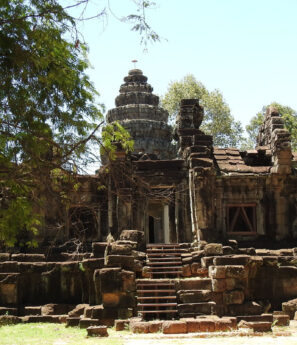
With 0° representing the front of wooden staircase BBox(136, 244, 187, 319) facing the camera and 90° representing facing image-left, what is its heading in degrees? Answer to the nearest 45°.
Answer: approximately 0°

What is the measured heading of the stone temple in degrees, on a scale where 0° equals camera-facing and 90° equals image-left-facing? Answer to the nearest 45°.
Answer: approximately 0°

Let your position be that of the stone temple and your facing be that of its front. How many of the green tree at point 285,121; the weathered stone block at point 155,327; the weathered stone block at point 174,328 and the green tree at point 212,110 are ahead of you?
2

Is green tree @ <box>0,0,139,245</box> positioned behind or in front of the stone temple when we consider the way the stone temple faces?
in front

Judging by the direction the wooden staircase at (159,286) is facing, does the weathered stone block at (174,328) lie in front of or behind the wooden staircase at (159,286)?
in front

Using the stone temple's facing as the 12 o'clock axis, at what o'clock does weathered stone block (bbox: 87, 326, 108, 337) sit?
The weathered stone block is roughly at 1 o'clock from the stone temple.

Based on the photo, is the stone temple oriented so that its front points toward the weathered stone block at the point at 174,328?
yes

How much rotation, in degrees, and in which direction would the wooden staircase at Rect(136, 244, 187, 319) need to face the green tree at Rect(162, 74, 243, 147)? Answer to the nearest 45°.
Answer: approximately 180°

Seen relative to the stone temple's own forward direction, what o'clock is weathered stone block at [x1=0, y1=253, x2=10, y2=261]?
The weathered stone block is roughly at 3 o'clock from the stone temple.

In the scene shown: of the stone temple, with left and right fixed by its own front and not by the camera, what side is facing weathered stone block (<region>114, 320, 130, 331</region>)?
front
